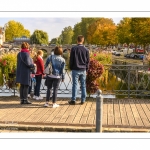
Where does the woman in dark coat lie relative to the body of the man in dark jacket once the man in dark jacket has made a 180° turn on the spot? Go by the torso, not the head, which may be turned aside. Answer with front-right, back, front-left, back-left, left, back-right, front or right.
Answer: right

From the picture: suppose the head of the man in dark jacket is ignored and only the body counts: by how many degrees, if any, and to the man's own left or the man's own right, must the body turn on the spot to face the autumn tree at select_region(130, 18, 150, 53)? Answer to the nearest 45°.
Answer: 0° — they already face it

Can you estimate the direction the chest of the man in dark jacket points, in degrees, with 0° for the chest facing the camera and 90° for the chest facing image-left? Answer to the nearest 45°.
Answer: approximately 180°

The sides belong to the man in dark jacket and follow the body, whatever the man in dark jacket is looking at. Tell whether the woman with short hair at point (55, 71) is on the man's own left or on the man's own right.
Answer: on the man's own left

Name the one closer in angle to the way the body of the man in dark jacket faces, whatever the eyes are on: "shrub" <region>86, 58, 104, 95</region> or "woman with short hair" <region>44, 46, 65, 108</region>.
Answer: the shrub

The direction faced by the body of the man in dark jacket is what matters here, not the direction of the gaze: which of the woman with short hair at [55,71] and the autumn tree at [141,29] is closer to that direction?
the autumn tree

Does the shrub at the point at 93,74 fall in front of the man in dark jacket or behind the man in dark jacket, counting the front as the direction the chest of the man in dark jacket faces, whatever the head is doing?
in front

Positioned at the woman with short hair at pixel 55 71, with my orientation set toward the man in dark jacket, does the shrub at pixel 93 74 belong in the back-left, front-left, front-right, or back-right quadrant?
front-left

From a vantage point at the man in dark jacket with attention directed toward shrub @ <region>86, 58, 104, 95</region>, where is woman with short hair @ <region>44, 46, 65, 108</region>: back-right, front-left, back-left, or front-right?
back-left

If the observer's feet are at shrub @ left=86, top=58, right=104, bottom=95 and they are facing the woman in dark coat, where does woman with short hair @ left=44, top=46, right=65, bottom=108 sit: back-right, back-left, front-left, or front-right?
front-left
